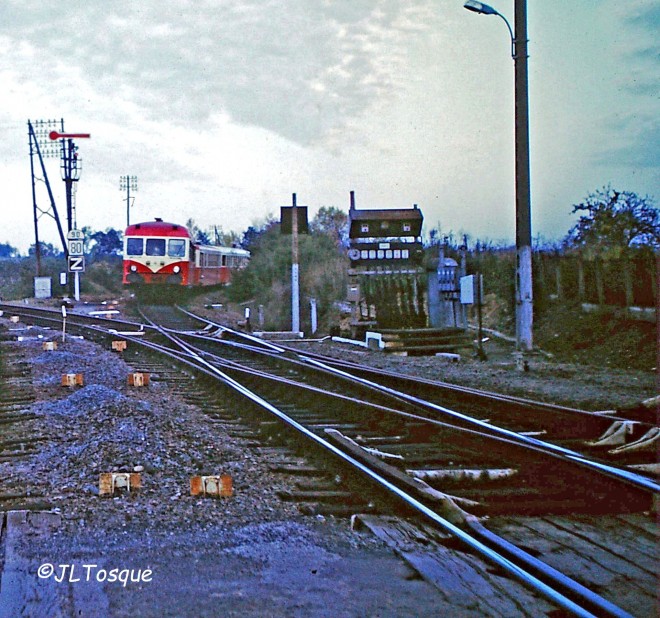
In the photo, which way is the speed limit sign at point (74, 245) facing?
toward the camera

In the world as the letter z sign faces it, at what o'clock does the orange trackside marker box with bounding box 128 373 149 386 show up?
The orange trackside marker box is roughly at 12 o'clock from the letter z sign.

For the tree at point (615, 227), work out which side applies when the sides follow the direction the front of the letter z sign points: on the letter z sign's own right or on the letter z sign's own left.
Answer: on the letter z sign's own left

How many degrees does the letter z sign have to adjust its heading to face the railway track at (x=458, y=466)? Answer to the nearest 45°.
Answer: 0° — it already faces it

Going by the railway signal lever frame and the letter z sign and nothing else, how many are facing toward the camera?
2

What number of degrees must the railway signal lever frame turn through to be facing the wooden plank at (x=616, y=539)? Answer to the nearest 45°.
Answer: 0° — it already faces it

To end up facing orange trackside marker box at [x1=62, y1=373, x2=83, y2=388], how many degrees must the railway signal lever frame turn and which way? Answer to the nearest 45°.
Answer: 0° — it already faces it

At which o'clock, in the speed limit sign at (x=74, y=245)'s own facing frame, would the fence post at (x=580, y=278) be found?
The fence post is roughly at 10 o'clock from the speed limit sign.

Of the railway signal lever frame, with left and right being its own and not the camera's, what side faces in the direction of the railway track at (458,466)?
front
